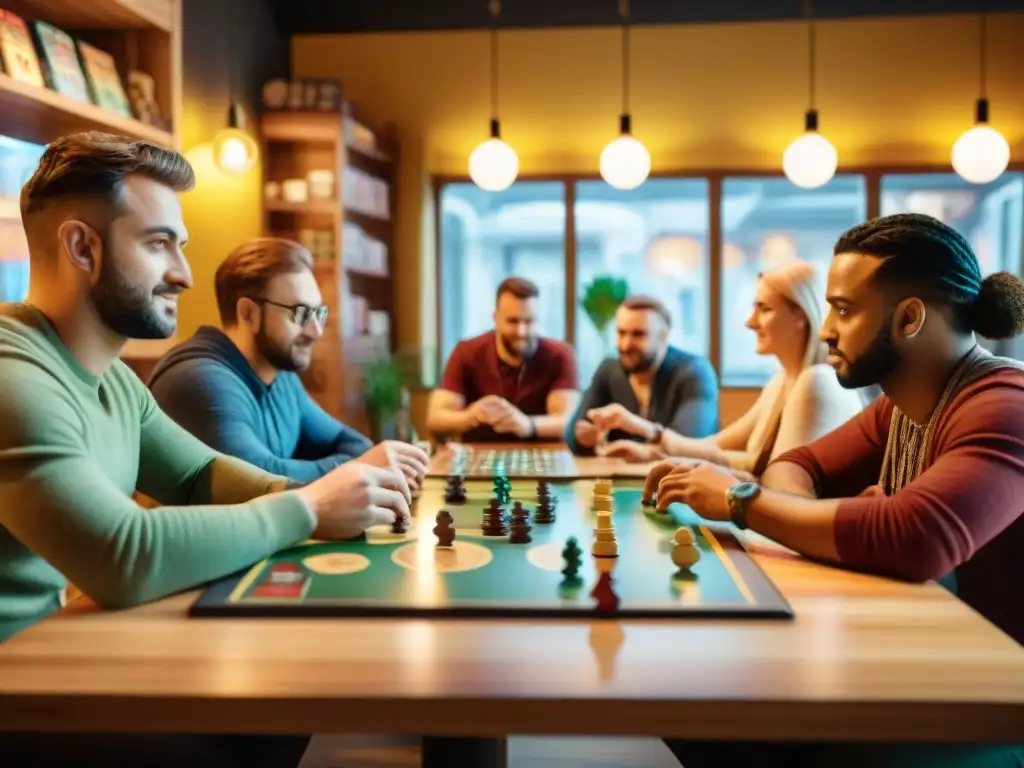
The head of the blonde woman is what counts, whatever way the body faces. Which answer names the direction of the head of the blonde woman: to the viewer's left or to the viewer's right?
to the viewer's left

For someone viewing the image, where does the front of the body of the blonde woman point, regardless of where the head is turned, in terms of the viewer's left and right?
facing to the left of the viewer

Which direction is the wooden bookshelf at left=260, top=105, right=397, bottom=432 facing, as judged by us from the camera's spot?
facing the viewer and to the right of the viewer

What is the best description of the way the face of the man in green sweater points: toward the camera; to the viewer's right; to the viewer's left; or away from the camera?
to the viewer's right

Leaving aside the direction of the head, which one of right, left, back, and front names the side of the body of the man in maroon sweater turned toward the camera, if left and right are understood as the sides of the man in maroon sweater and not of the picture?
left

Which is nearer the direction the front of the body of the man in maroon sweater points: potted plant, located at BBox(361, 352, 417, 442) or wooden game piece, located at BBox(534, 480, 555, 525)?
the wooden game piece

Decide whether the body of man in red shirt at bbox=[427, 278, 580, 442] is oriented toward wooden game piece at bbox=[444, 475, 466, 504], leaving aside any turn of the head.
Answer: yes

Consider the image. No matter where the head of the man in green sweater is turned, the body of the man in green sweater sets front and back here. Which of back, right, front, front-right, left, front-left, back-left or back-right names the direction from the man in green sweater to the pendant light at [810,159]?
front-left

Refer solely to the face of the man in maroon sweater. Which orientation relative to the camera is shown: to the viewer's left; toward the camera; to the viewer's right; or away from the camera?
to the viewer's left

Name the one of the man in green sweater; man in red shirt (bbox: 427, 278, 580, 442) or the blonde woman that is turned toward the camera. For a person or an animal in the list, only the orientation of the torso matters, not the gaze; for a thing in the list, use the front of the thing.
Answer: the man in red shirt

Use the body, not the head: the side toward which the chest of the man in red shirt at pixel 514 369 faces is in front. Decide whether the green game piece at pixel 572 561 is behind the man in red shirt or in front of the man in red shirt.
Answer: in front

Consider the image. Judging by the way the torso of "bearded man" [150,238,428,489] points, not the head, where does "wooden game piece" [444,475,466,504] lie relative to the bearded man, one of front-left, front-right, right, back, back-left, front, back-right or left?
front

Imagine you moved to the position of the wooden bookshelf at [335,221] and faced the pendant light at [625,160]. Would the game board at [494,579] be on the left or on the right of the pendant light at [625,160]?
right

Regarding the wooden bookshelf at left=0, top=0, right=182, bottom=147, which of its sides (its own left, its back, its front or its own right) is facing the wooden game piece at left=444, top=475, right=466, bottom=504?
front
